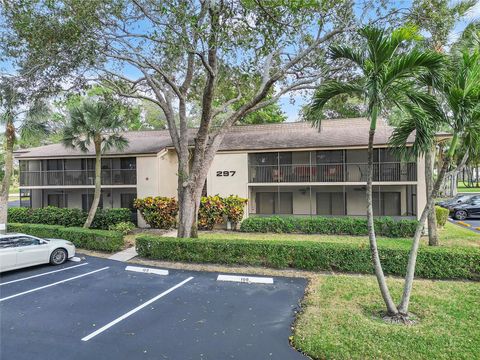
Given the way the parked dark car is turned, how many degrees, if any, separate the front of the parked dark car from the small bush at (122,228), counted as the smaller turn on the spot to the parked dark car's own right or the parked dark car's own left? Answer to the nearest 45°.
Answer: approximately 45° to the parked dark car's own left

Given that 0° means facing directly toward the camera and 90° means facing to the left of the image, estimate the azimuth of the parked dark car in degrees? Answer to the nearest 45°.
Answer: approximately 90°

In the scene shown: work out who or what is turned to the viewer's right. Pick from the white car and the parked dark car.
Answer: the white car

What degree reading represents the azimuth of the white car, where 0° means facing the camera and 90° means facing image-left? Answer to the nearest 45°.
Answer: approximately 270°

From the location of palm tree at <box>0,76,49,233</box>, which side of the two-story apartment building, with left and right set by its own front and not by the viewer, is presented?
right

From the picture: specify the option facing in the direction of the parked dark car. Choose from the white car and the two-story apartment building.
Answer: the white car

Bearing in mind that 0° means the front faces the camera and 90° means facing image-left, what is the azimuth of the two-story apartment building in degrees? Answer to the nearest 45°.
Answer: approximately 0°
